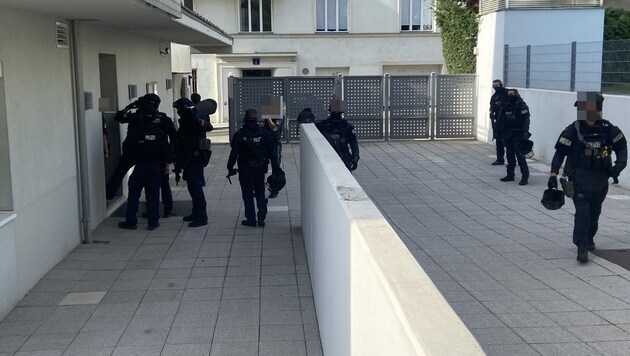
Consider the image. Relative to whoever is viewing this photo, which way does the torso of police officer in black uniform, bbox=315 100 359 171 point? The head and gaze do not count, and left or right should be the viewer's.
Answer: facing the viewer

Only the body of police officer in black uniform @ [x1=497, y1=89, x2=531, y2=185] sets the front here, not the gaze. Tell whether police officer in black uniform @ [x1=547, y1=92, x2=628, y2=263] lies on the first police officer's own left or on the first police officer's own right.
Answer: on the first police officer's own left

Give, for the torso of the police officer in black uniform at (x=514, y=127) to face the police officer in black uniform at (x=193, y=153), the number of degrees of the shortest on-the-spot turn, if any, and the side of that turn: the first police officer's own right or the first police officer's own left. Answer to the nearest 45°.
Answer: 0° — they already face them

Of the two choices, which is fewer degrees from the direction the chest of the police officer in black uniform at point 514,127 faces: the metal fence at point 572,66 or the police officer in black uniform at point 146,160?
the police officer in black uniform

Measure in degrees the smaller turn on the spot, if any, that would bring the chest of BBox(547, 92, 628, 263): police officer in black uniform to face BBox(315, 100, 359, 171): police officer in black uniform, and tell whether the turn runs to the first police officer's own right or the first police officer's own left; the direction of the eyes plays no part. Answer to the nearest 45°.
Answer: approximately 135° to the first police officer's own right

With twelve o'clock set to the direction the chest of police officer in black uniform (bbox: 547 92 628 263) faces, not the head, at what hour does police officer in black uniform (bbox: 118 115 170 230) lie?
police officer in black uniform (bbox: 118 115 170 230) is roughly at 3 o'clock from police officer in black uniform (bbox: 547 92 628 263).

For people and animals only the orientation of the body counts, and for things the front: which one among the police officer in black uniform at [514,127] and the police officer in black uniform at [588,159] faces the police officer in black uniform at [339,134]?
the police officer in black uniform at [514,127]

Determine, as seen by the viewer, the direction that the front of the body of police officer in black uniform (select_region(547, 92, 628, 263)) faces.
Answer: toward the camera

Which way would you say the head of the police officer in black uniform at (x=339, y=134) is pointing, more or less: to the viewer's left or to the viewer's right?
to the viewer's left

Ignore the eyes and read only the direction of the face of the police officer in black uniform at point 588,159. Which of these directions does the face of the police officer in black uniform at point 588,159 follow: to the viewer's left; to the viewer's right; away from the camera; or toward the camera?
toward the camera

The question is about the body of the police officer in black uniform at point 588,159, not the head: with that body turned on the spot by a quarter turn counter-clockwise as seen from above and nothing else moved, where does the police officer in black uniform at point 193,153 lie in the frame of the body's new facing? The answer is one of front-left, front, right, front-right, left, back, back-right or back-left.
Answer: back

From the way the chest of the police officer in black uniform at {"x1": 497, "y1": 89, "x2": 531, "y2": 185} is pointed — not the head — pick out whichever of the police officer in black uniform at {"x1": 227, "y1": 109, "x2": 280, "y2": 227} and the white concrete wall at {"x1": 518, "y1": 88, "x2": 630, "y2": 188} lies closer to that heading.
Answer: the police officer in black uniform

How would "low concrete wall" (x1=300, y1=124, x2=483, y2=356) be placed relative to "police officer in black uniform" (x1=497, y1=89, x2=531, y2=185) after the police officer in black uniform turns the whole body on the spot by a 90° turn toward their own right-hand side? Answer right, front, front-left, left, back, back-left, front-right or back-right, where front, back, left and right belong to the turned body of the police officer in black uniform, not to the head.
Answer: back-left

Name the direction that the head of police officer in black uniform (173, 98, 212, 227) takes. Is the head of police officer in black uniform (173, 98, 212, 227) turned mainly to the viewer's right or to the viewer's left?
to the viewer's left

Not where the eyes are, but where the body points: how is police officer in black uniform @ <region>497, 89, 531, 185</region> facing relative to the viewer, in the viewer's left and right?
facing the viewer and to the left of the viewer

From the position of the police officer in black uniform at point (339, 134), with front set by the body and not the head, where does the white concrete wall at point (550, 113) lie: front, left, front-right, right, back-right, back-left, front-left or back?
back-left

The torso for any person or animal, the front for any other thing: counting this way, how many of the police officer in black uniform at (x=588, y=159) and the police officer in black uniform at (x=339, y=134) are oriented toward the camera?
2

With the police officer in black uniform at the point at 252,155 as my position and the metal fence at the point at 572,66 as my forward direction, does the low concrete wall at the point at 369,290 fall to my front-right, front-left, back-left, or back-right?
back-right
